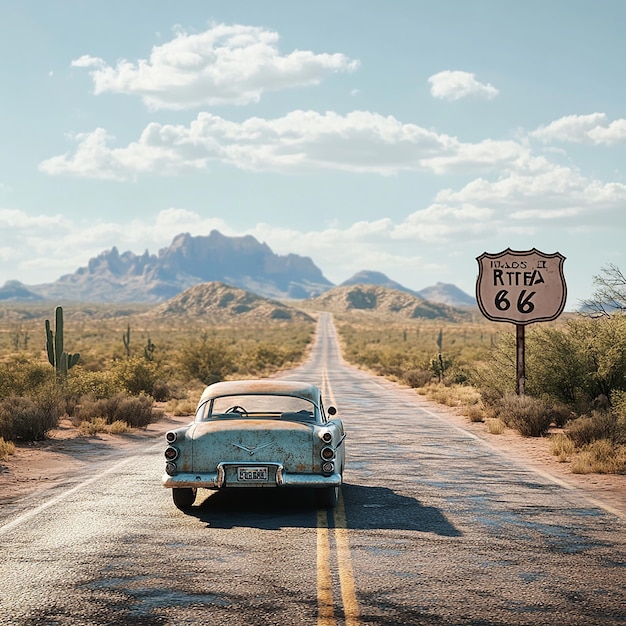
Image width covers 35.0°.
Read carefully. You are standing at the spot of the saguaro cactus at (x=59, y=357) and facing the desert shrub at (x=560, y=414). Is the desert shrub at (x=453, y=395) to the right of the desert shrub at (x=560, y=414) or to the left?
left

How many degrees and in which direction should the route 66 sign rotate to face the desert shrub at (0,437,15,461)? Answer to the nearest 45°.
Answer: approximately 45° to its right

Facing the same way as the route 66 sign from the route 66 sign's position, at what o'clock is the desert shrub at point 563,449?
The desert shrub is roughly at 12 o'clock from the route 66 sign.

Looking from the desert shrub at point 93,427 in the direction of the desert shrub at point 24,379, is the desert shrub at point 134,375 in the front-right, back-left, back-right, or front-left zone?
front-right

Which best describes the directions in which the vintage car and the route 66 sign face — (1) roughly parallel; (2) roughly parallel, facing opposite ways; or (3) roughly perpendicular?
roughly parallel, facing opposite ways

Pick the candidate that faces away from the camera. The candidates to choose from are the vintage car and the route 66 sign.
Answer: the vintage car

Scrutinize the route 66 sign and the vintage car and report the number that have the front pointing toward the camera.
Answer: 1

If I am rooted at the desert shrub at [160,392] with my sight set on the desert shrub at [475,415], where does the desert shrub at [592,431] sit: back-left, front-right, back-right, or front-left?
front-right

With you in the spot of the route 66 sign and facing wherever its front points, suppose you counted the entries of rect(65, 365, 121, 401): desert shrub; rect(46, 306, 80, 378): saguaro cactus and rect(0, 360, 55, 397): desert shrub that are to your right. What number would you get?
3

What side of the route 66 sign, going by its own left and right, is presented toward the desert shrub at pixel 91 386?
right

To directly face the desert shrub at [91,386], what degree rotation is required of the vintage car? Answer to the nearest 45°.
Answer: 0° — it already faces it

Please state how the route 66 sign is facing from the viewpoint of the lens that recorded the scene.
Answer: facing the viewer

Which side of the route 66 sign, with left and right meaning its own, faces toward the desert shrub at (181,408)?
right

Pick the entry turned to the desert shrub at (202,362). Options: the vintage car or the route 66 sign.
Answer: the vintage car

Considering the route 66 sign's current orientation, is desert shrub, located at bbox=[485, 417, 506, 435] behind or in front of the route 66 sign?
in front

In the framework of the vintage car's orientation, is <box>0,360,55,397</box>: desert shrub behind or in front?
in front

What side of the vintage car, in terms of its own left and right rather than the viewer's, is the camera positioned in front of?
back

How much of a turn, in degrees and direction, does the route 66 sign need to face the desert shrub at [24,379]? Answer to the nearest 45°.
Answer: approximately 90° to its right
